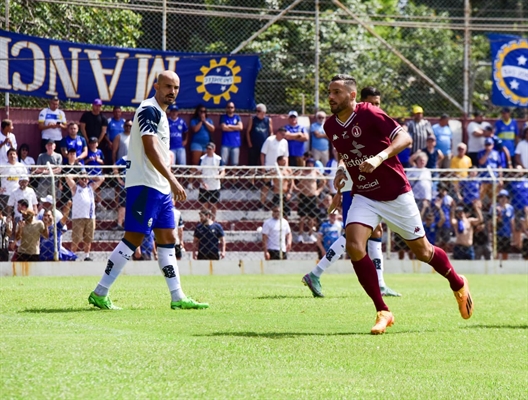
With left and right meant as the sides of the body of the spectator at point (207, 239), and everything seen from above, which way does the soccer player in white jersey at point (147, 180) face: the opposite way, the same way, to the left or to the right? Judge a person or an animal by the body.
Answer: to the left

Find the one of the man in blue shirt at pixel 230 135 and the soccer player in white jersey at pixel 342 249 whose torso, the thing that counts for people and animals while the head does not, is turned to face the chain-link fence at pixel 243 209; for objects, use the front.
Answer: the man in blue shirt

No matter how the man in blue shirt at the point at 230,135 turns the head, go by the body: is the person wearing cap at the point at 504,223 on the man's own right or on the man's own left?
on the man's own left

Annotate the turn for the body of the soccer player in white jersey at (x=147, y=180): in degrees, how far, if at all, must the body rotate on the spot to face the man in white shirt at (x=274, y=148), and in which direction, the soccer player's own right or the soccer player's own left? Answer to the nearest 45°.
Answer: approximately 90° to the soccer player's own left

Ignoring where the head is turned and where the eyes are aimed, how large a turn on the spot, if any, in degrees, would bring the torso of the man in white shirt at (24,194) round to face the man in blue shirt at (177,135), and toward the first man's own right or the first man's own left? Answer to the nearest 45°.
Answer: approximately 135° to the first man's own left

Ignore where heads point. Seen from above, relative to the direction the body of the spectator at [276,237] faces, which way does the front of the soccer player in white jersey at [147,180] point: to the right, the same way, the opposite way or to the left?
to the left
